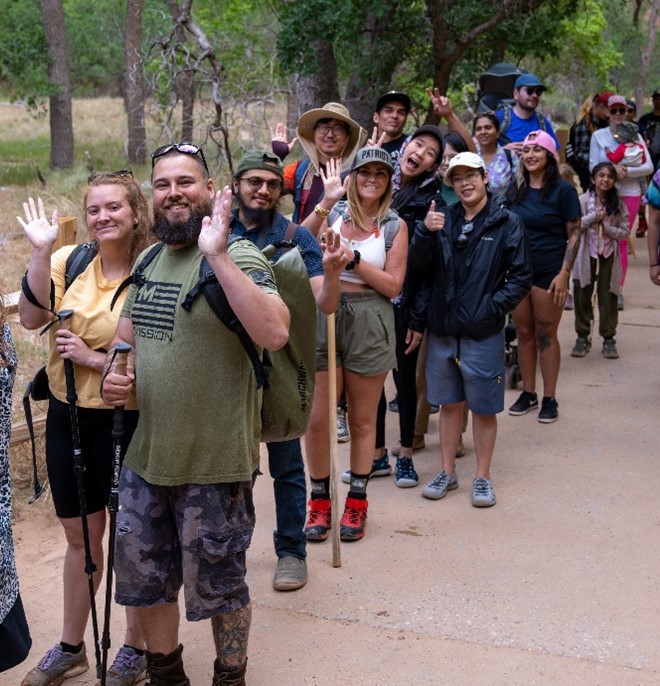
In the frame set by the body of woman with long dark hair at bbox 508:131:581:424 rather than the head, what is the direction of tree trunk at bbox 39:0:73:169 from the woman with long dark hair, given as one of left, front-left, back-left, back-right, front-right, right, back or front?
right

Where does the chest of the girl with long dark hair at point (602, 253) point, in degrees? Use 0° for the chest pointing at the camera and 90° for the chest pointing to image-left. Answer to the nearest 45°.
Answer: approximately 0°

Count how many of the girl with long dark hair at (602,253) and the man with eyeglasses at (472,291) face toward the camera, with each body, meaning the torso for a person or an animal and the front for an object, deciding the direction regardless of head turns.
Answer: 2
